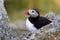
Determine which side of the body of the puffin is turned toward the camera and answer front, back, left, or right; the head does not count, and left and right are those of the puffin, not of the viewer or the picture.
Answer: left
